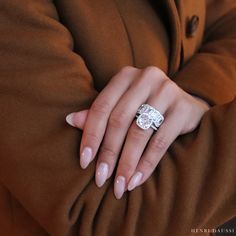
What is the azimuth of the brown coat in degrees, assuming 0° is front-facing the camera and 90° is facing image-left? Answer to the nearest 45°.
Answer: approximately 315°
